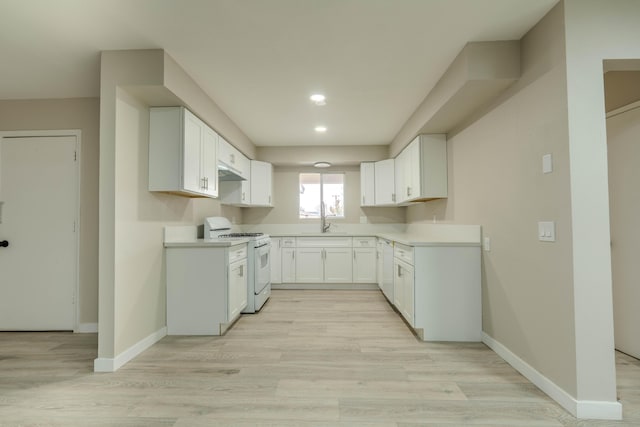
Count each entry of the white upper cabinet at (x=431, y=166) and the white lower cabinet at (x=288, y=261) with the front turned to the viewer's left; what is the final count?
1

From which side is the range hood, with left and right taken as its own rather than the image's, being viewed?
right

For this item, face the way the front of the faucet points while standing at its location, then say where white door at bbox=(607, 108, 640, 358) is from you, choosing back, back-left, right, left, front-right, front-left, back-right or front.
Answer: front-left

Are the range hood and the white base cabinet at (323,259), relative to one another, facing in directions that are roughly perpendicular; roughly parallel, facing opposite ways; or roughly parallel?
roughly perpendicular

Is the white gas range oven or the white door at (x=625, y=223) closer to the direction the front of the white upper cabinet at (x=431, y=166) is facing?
the white gas range oven

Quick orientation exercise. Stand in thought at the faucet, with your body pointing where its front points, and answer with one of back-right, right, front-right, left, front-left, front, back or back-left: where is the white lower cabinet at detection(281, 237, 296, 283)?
front-right

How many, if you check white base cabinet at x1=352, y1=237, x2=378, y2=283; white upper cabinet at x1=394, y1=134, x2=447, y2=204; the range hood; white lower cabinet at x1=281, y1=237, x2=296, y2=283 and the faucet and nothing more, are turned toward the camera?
3

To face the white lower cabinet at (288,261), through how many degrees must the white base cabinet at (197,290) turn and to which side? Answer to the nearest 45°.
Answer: approximately 45° to its left

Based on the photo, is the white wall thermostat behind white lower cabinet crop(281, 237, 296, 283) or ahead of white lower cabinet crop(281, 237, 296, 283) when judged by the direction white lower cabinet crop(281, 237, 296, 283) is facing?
ahead

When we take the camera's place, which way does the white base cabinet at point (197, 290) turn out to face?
facing to the right of the viewer

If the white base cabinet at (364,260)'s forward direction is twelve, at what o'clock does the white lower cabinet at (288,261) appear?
The white lower cabinet is roughly at 3 o'clock from the white base cabinet.

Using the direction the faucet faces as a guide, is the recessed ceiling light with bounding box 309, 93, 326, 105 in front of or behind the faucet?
in front

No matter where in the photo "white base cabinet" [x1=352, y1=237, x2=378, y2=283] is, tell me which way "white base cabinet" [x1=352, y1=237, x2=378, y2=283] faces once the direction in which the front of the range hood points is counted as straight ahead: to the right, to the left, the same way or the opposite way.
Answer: to the right

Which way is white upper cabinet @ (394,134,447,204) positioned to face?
to the viewer's left
